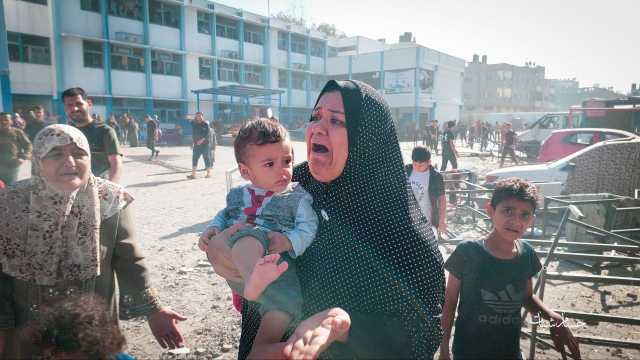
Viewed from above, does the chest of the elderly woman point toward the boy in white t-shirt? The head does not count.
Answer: no

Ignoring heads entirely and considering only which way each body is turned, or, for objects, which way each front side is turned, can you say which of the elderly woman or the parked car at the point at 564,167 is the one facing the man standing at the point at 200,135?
the parked car

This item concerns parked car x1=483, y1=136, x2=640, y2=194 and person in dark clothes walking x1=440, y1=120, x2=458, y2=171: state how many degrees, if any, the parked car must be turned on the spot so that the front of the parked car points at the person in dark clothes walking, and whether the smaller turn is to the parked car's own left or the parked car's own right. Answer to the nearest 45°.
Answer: approximately 45° to the parked car's own right

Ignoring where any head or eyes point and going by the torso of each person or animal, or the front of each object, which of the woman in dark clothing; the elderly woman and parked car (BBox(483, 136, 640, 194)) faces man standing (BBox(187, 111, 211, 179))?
the parked car

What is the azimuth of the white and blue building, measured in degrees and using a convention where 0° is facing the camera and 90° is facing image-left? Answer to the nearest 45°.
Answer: approximately 315°

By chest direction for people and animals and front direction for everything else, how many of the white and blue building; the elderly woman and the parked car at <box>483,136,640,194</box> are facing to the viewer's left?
1

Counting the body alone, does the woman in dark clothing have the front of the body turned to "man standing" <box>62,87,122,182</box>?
no

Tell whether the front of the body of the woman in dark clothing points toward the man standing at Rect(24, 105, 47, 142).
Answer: no

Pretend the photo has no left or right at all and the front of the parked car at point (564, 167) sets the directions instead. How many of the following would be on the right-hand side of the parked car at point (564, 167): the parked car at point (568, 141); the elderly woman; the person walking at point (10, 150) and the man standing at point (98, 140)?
1

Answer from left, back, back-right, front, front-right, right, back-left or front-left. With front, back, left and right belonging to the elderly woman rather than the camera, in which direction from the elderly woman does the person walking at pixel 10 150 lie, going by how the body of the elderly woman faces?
back

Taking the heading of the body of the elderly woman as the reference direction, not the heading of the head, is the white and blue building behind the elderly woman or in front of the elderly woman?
behind

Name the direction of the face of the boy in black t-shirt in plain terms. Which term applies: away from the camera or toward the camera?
toward the camera

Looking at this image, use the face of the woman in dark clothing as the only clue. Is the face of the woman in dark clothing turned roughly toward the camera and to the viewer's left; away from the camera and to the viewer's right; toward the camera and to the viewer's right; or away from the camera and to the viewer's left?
toward the camera and to the viewer's left

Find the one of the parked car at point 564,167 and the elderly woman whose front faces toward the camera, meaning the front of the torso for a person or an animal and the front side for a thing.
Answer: the elderly woman

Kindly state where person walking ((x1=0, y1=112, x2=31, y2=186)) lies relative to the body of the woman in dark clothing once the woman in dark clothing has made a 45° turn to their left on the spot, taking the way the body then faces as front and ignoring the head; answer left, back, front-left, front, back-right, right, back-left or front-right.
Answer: back-right

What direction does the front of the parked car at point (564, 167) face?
to the viewer's left

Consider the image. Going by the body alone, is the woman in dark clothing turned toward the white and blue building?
no
